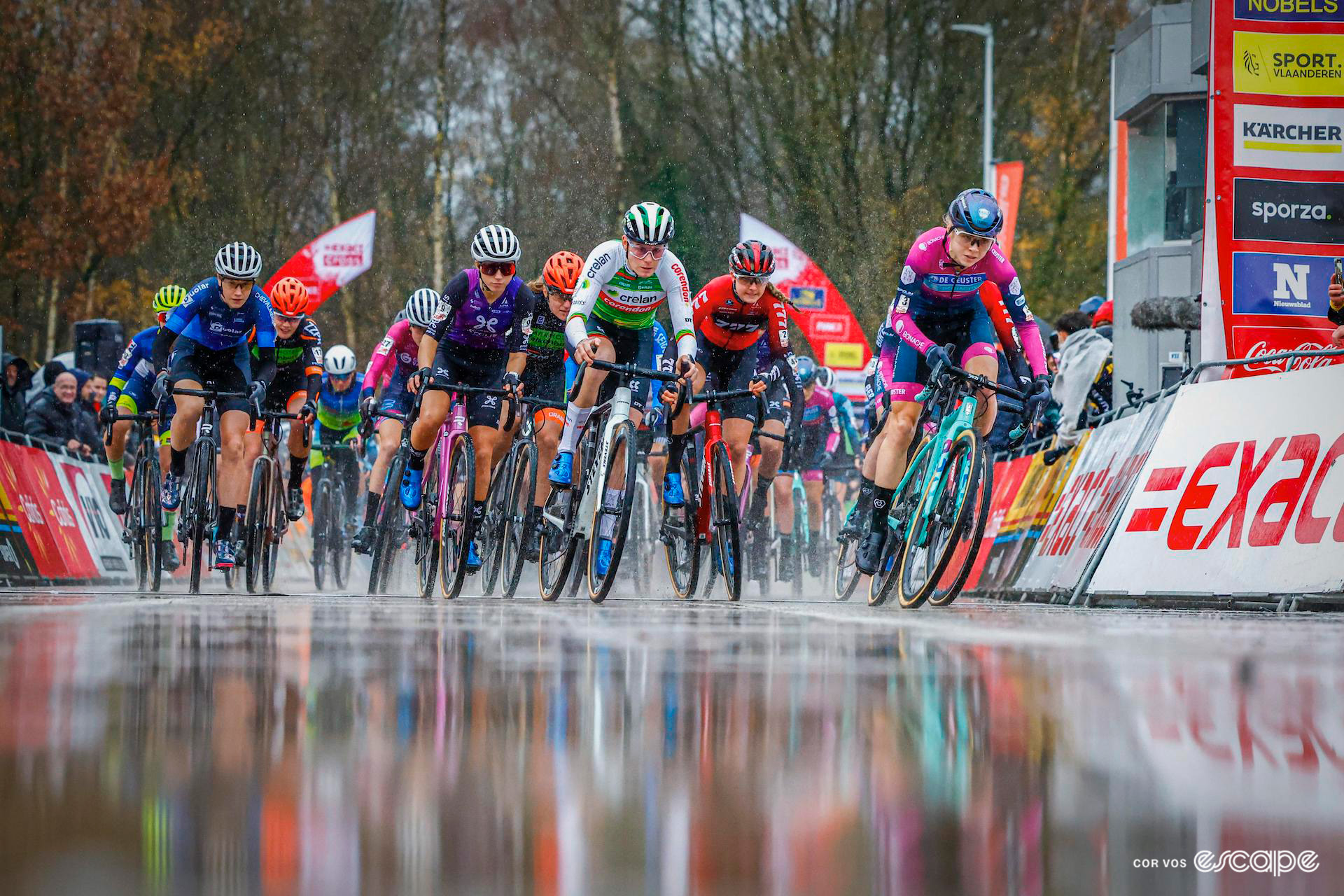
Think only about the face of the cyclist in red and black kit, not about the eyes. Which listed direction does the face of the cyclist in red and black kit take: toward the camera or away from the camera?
toward the camera

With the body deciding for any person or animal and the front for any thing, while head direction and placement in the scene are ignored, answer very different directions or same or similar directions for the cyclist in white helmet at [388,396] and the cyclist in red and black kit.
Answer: same or similar directions

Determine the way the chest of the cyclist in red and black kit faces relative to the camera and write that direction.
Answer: toward the camera

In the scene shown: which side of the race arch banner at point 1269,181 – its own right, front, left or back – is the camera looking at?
front

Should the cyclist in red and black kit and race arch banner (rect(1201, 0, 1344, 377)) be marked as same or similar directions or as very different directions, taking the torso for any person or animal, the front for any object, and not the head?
same or similar directions

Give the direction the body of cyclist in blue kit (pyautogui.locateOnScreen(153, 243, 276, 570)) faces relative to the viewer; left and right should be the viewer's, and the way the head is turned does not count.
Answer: facing the viewer

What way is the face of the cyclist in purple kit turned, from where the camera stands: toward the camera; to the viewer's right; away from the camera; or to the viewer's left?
toward the camera

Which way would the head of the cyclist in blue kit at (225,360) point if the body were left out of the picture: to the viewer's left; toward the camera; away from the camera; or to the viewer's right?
toward the camera

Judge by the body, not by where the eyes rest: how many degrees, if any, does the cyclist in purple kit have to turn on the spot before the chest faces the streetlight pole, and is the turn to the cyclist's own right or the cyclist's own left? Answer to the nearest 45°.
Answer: approximately 135° to the cyclist's own left

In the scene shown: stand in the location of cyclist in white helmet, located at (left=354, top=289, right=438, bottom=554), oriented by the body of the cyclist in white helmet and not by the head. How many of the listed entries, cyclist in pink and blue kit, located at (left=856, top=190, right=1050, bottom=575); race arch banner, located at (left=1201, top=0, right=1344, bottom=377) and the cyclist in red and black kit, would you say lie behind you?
0

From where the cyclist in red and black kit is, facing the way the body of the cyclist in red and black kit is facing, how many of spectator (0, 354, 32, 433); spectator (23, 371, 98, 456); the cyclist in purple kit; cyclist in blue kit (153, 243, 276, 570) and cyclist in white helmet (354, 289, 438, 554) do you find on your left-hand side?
0

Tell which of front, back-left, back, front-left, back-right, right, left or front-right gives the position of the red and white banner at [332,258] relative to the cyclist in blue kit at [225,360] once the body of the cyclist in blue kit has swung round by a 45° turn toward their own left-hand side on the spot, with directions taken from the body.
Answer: back-left

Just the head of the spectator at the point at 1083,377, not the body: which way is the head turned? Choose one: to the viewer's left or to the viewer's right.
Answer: to the viewer's left

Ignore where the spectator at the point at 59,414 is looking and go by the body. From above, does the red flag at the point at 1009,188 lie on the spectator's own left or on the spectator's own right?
on the spectator's own left

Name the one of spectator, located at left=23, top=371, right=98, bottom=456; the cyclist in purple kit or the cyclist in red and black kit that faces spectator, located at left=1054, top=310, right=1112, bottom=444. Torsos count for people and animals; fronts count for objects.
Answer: spectator, located at left=23, top=371, right=98, bottom=456

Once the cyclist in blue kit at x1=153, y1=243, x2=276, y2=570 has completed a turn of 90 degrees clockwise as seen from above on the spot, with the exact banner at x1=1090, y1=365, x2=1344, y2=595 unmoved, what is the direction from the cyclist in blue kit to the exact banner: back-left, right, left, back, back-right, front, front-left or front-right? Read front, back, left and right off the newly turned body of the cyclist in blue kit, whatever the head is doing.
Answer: back-left

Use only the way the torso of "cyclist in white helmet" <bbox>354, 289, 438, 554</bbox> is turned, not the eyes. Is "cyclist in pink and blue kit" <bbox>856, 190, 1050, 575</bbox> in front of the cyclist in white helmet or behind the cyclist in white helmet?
in front
